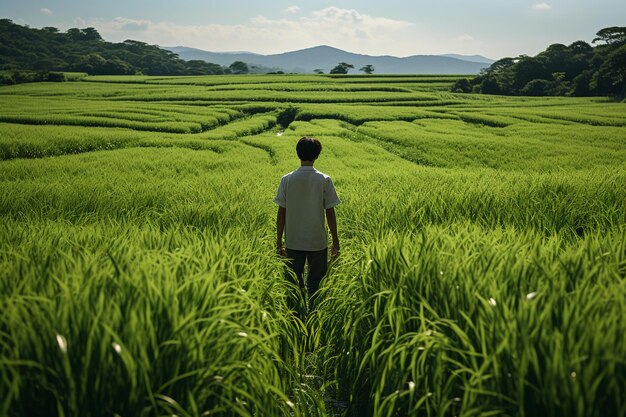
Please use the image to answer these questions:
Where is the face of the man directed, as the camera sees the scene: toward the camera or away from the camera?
away from the camera

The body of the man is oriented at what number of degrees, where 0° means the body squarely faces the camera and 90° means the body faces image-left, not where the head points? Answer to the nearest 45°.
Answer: approximately 180°
